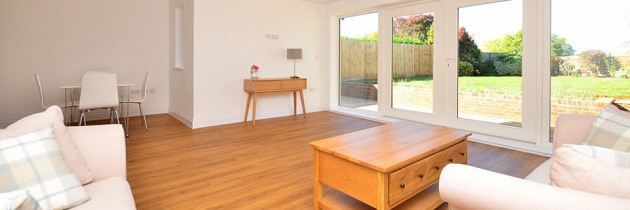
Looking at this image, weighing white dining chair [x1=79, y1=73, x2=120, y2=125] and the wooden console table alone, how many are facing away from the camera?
1

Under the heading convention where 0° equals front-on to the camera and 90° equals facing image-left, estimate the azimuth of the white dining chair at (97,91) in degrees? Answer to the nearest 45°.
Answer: approximately 180°

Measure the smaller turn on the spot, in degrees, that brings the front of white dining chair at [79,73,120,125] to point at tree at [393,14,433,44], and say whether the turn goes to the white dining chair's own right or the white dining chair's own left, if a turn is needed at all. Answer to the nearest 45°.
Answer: approximately 90° to the white dining chair's own right

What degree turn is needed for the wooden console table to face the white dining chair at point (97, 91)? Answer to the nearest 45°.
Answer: approximately 90° to its right

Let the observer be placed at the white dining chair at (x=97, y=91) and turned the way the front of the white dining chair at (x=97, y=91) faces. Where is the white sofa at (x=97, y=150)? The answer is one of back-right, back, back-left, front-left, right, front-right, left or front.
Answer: back

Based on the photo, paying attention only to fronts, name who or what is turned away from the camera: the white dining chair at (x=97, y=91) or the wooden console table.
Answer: the white dining chair
